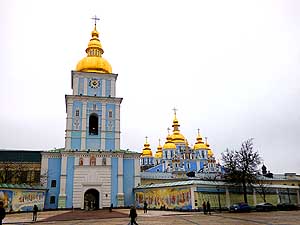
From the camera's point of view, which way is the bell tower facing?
toward the camera

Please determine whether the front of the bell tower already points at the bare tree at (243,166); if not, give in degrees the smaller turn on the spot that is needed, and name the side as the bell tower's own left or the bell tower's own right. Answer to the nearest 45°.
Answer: approximately 90° to the bell tower's own left
